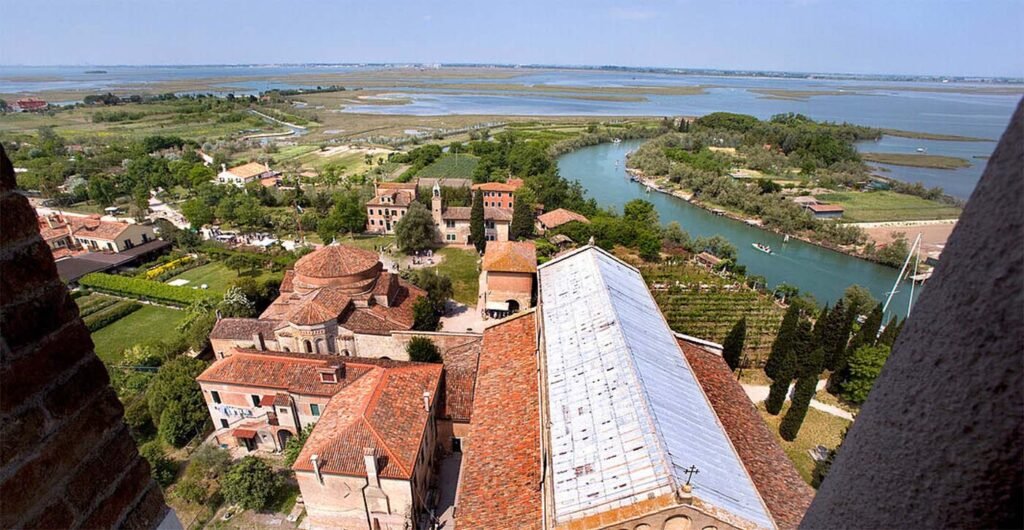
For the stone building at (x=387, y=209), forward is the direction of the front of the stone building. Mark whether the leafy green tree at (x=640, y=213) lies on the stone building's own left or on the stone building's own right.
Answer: on the stone building's own left

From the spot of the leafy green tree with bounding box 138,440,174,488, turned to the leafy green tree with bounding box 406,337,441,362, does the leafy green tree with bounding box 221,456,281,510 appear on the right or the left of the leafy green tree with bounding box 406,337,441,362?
right

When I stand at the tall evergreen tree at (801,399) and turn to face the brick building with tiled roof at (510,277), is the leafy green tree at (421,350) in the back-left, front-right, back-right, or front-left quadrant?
front-left

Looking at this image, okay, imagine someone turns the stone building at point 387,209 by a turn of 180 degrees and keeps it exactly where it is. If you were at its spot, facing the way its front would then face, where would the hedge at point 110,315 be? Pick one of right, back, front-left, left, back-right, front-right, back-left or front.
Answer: back-left

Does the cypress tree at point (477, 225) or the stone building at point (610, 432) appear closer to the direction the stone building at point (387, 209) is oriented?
the stone building

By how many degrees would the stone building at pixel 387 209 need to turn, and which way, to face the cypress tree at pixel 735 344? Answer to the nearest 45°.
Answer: approximately 45° to its left

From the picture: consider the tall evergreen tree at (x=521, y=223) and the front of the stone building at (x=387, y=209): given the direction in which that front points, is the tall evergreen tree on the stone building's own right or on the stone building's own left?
on the stone building's own left

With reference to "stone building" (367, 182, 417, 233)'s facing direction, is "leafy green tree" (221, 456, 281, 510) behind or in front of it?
in front

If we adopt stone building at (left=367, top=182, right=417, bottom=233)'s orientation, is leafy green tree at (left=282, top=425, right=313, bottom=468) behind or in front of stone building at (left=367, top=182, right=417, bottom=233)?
in front

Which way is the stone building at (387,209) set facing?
toward the camera

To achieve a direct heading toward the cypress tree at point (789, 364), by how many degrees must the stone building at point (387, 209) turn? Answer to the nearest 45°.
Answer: approximately 45° to its left

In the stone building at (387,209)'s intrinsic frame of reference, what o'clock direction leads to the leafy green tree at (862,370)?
The leafy green tree is roughly at 11 o'clock from the stone building.

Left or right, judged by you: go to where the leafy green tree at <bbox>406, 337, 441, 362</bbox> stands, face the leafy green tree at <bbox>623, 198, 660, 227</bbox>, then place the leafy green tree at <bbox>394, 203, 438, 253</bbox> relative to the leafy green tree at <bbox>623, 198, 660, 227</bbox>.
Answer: left

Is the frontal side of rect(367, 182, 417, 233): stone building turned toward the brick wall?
yes

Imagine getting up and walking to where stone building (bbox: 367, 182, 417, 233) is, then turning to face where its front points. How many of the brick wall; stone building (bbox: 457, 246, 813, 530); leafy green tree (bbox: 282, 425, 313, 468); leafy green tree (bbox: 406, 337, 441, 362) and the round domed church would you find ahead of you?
5

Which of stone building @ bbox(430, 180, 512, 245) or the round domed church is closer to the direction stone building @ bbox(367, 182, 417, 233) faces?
the round domed church

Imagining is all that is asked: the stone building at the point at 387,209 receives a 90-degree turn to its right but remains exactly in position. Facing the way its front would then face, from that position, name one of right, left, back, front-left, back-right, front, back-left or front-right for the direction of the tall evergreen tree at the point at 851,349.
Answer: back-left
